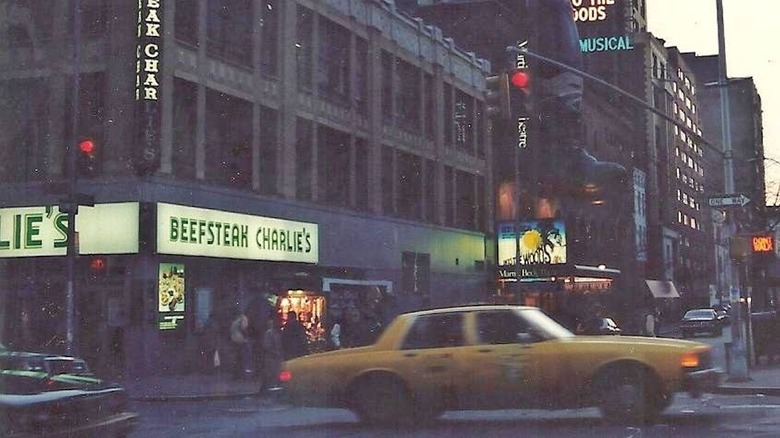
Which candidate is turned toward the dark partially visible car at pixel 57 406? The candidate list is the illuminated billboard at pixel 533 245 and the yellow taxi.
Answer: the illuminated billboard

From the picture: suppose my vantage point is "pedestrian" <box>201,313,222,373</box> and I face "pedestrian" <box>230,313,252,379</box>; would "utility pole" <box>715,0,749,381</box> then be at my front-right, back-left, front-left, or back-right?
front-left

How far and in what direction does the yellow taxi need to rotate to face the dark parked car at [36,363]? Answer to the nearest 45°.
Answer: approximately 135° to its right

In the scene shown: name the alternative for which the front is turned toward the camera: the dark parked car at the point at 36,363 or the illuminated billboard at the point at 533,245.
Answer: the illuminated billboard

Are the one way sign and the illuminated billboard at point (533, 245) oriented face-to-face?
no

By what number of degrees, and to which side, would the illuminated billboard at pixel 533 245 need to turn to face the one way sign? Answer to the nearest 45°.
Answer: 0° — it already faces it

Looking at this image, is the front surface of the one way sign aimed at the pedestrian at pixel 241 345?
no

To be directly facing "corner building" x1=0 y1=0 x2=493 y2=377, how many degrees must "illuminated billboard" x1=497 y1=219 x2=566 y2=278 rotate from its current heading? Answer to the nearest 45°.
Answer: approximately 45° to its right

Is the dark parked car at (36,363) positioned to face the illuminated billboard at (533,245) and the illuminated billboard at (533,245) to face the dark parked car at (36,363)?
no

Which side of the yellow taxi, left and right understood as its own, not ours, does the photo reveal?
right

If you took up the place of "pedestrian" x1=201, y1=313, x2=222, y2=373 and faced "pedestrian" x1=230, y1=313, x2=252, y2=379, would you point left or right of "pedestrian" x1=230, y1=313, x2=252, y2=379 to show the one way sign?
left

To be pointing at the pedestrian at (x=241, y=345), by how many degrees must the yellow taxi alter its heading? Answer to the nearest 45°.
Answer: approximately 135° to its left

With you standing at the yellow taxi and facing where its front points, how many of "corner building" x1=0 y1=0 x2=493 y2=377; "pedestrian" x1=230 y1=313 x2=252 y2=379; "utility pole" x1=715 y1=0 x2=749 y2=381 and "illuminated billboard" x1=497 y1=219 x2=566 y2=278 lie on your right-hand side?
0

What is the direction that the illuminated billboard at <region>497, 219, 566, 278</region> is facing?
toward the camera

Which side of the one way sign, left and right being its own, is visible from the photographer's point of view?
front
